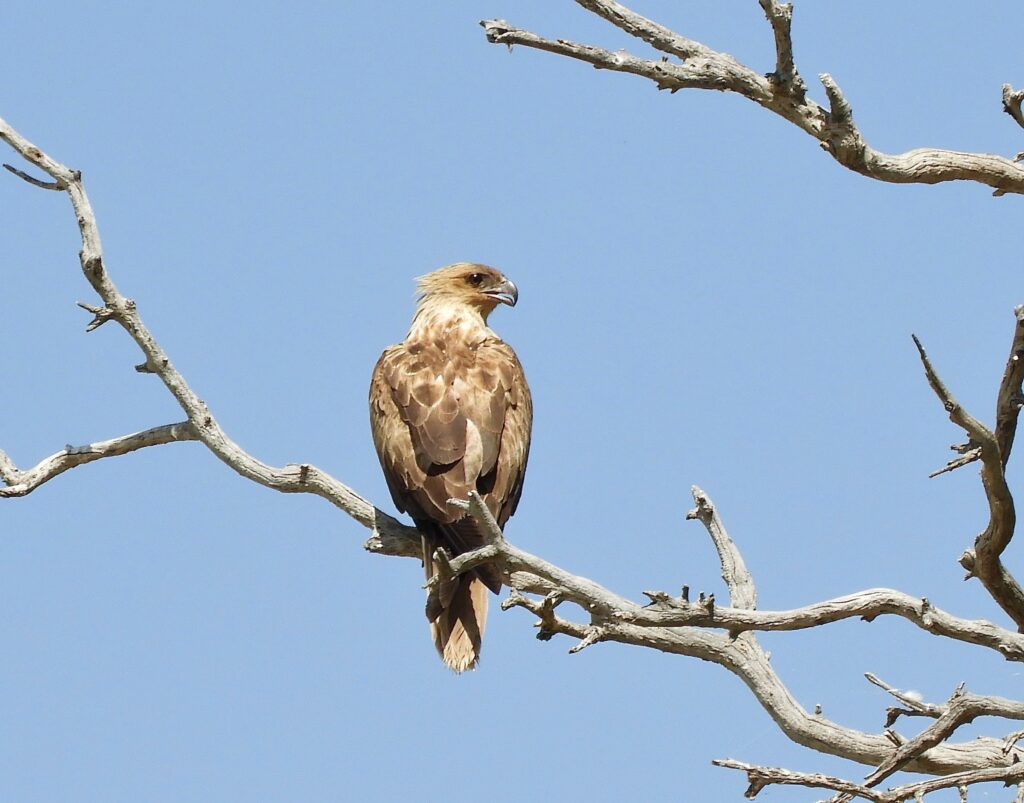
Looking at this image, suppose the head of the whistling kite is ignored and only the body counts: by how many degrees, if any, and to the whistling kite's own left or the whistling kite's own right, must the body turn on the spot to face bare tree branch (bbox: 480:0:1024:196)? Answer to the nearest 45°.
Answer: approximately 135° to the whistling kite's own right

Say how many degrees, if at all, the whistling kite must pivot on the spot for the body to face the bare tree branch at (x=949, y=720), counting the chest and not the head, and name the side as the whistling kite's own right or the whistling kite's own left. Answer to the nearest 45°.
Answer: approximately 135° to the whistling kite's own right

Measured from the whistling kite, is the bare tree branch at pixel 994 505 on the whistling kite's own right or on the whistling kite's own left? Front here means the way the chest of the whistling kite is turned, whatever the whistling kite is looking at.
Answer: on the whistling kite's own right

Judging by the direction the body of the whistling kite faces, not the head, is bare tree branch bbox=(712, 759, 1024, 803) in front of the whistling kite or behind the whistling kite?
behind

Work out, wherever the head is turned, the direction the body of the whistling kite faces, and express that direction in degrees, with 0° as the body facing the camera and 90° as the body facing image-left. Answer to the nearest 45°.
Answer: approximately 180°
